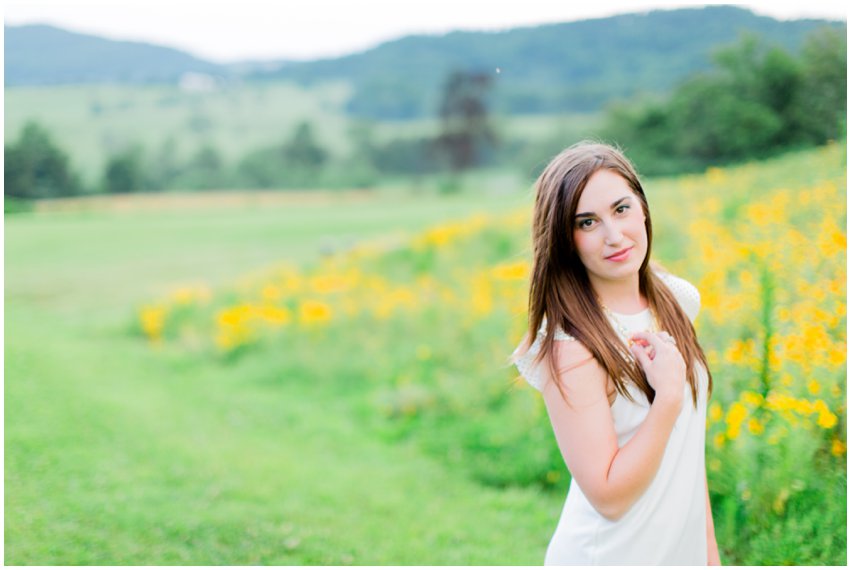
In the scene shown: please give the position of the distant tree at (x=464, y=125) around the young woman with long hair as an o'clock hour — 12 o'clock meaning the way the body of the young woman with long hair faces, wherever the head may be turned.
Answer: The distant tree is roughly at 7 o'clock from the young woman with long hair.

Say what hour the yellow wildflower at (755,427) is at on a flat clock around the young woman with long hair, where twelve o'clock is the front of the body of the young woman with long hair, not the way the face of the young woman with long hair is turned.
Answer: The yellow wildflower is roughly at 8 o'clock from the young woman with long hair.

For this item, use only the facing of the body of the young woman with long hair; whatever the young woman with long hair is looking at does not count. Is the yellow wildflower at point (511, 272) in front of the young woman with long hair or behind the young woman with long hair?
behind

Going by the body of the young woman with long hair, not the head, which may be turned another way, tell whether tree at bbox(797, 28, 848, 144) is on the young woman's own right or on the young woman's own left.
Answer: on the young woman's own left

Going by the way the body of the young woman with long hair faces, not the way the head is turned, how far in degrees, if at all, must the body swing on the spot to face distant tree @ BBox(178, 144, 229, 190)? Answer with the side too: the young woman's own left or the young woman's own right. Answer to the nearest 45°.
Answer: approximately 180°

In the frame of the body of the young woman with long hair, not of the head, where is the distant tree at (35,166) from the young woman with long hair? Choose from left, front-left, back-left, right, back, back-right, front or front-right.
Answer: back

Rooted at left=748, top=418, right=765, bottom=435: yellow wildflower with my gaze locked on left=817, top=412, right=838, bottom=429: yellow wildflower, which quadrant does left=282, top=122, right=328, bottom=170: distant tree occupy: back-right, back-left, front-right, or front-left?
back-left

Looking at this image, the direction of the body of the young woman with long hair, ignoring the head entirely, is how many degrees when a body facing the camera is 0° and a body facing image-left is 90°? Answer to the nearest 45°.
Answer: approximately 315°

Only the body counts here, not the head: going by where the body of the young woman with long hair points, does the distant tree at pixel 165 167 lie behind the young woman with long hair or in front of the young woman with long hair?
behind
